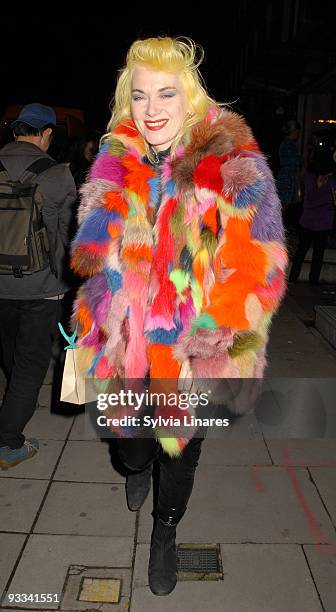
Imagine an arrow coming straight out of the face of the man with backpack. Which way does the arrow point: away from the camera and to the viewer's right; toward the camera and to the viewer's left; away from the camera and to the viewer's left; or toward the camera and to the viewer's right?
away from the camera and to the viewer's right

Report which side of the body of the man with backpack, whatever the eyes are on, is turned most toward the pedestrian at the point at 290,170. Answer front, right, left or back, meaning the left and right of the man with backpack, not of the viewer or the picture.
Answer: front

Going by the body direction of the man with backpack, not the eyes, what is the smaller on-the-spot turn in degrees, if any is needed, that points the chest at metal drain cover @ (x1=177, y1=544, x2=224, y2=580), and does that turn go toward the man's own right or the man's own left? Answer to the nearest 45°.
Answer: approximately 90° to the man's own right

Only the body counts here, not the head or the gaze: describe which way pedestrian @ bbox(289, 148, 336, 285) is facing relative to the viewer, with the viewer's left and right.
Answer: facing away from the viewer

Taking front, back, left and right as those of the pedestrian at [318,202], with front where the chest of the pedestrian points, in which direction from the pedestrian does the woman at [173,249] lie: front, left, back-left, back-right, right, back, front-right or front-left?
back

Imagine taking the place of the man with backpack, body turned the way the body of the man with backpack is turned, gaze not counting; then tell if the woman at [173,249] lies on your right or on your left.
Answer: on your right

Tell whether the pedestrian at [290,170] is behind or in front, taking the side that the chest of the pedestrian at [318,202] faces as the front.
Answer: in front

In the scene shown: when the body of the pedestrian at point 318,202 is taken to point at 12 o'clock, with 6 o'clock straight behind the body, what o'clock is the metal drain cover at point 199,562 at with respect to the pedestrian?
The metal drain cover is roughly at 6 o'clock from the pedestrian.
